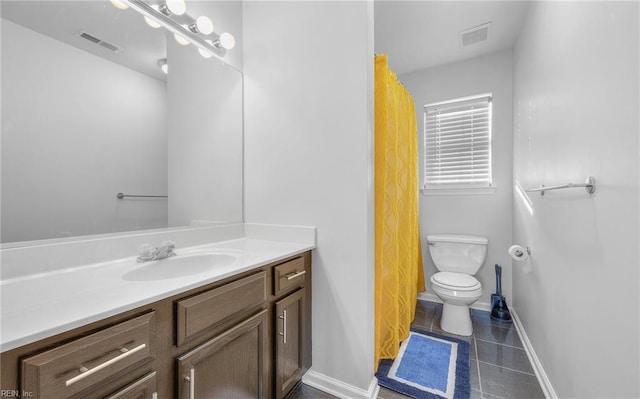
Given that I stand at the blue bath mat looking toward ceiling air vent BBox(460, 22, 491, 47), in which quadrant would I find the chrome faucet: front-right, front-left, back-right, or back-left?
back-left

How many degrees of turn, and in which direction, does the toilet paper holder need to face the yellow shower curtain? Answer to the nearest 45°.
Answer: approximately 45° to its left

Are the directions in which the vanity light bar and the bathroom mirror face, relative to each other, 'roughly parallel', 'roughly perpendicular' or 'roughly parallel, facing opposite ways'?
roughly parallel

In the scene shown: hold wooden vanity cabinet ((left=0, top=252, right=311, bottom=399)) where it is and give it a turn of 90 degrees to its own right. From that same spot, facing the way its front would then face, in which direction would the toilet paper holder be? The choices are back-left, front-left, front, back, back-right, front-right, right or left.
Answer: back-left

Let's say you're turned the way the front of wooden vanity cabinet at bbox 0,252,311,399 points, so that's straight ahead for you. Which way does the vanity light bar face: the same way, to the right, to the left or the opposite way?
the same way

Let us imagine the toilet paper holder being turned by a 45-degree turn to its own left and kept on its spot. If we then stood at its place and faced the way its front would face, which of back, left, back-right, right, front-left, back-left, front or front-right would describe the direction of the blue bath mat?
front

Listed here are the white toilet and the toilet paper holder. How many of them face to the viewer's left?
1

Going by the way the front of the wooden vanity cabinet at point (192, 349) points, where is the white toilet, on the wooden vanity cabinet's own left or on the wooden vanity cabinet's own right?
on the wooden vanity cabinet's own left

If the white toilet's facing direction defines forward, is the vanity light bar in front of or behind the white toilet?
in front

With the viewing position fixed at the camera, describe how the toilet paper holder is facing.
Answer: facing to the left of the viewer

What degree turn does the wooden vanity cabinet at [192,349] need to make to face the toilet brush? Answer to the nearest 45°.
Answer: approximately 45° to its left

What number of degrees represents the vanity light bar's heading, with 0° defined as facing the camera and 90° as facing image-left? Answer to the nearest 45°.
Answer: approximately 315°

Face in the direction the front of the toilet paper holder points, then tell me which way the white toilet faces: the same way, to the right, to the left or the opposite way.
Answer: to the left

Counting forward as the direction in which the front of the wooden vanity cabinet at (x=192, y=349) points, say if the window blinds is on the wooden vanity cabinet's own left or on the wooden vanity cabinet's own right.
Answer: on the wooden vanity cabinet's own left

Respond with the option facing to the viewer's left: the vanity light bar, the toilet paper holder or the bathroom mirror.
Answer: the toilet paper holder

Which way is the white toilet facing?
toward the camera
